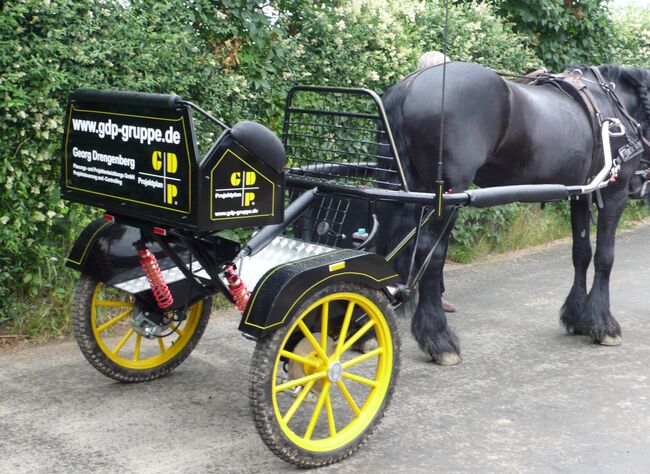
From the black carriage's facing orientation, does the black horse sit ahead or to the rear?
ahead

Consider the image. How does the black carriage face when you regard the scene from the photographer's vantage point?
facing away from the viewer and to the right of the viewer
